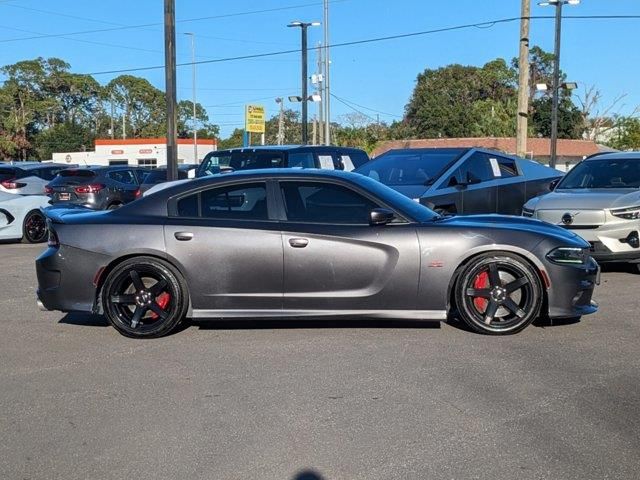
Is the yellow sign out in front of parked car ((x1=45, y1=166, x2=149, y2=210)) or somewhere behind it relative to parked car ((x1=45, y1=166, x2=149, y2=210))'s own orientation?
in front

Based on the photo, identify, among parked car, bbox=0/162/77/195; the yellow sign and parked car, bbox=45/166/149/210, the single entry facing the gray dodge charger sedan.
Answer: the yellow sign

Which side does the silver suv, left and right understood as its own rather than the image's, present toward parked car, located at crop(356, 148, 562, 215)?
right

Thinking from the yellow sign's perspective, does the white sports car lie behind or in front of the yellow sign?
in front

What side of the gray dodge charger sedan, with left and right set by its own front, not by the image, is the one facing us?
right

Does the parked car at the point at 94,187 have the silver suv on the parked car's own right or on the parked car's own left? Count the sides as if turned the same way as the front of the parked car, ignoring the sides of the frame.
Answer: on the parked car's own right

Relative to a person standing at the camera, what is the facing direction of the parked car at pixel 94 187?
facing away from the viewer and to the right of the viewer

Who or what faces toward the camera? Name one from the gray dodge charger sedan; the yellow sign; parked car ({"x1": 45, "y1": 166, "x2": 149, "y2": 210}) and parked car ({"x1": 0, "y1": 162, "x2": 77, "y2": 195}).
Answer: the yellow sign

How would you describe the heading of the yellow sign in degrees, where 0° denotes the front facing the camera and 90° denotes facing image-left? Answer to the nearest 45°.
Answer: approximately 0°

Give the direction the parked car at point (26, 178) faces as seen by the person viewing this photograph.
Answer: facing away from the viewer and to the right of the viewer

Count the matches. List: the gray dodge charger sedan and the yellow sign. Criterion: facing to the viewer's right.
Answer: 1

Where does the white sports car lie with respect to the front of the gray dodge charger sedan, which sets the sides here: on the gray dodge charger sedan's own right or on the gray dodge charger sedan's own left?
on the gray dodge charger sedan's own left

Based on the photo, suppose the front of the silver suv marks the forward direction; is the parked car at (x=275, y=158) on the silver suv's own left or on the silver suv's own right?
on the silver suv's own right

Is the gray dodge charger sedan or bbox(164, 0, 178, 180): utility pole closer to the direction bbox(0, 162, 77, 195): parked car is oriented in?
the utility pole
